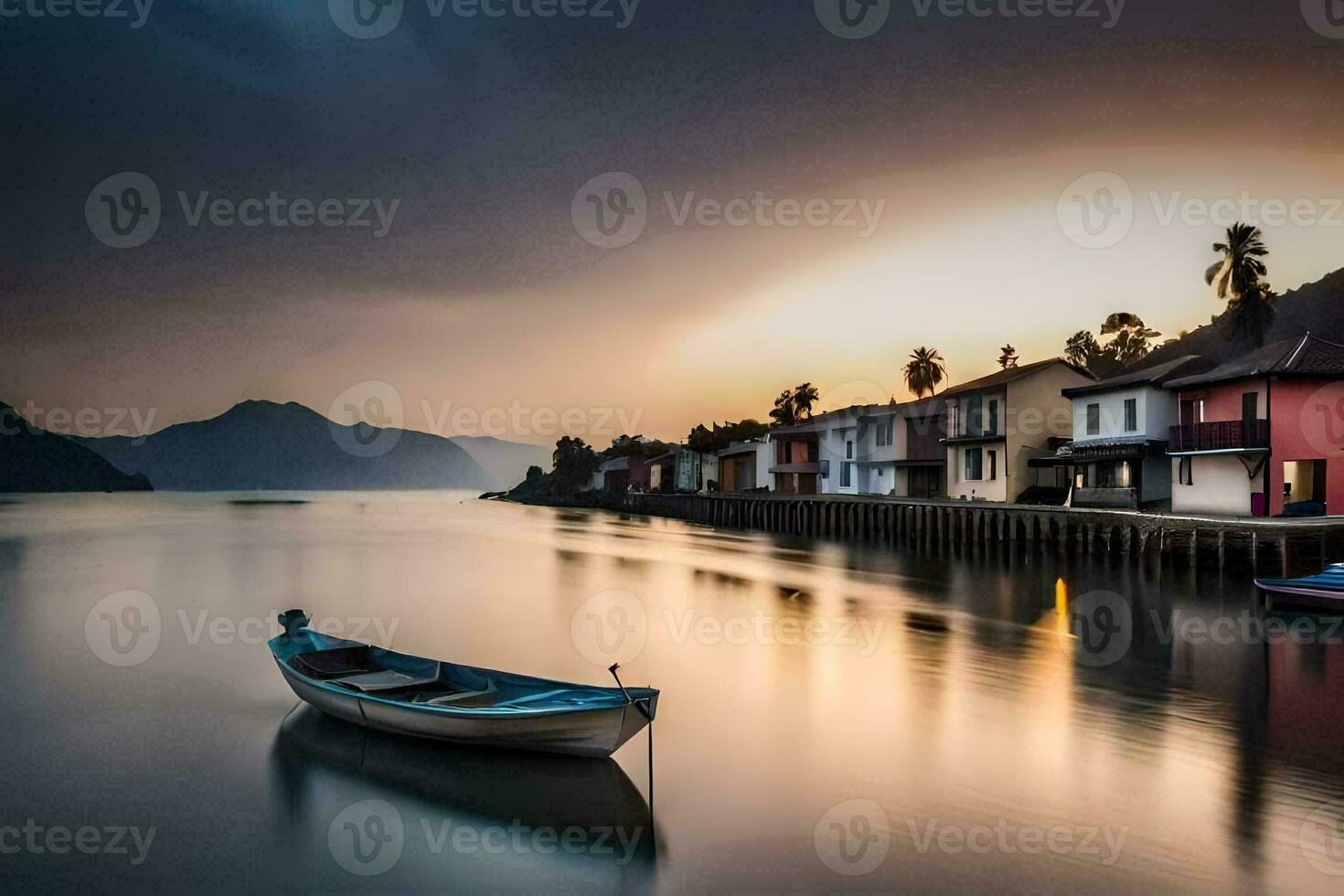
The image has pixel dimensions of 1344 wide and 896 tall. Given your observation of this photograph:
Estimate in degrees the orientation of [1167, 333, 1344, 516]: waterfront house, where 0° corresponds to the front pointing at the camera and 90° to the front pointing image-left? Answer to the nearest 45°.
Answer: approximately 45°

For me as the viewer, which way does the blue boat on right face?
facing to the left of the viewer

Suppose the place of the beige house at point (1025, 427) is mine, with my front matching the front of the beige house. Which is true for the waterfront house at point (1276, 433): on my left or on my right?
on my left

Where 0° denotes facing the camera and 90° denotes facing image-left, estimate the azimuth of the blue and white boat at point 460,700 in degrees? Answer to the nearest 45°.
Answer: approximately 315°

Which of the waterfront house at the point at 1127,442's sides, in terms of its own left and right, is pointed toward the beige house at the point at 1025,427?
right

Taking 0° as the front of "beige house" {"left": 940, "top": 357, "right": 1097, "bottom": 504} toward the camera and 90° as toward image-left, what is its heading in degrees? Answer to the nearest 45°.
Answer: approximately 45°

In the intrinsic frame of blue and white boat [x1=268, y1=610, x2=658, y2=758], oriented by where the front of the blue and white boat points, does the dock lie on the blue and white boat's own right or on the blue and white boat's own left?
on the blue and white boat's own left

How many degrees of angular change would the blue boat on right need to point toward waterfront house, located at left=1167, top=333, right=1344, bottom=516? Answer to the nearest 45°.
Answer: approximately 90° to its right

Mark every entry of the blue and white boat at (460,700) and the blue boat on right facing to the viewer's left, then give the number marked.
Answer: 1

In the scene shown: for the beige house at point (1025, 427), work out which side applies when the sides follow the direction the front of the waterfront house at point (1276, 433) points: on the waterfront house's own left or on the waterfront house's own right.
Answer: on the waterfront house's own right
